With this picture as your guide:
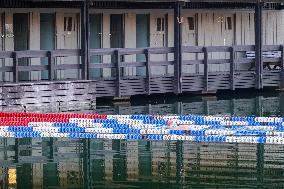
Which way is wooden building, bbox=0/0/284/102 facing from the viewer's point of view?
toward the camera
